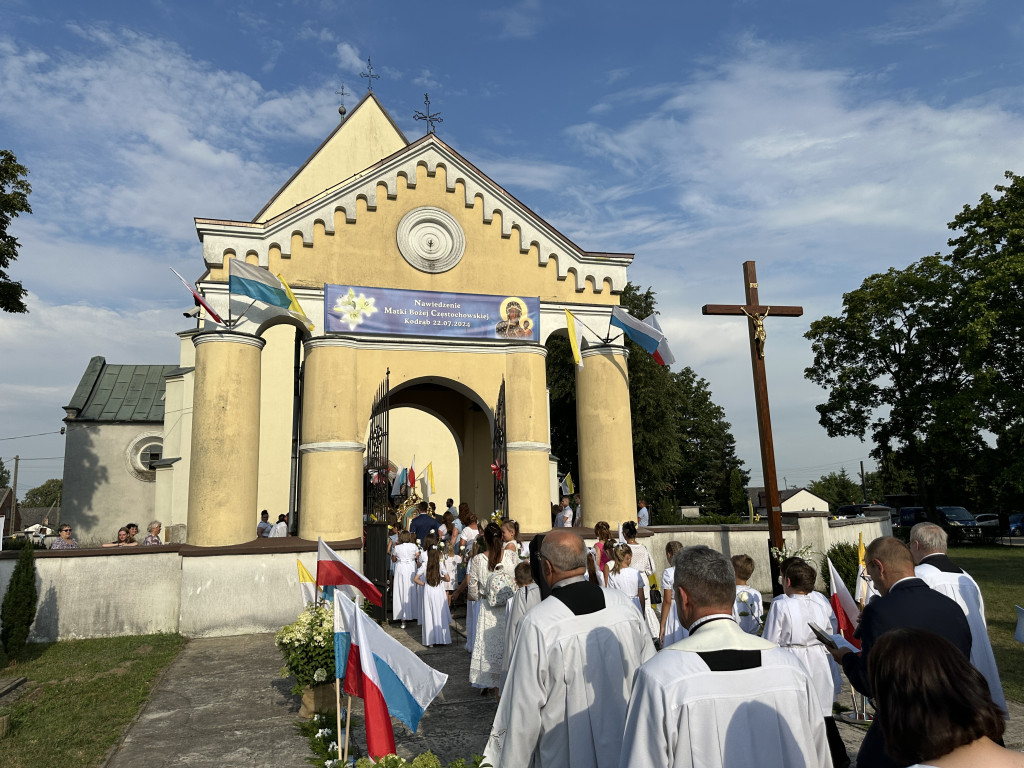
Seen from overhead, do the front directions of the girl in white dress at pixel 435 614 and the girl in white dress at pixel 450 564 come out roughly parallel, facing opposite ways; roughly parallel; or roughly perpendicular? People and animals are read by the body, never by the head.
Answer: roughly parallel

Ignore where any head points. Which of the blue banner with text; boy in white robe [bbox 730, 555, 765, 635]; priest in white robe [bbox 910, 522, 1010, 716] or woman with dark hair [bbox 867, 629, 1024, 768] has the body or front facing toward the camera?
the blue banner with text

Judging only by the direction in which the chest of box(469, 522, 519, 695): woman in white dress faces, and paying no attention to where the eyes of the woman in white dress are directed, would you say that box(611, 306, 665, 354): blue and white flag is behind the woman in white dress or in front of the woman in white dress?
in front

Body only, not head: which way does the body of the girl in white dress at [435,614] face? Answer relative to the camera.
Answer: away from the camera

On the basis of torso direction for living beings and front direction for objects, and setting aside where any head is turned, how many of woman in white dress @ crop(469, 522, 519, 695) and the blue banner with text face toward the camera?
1

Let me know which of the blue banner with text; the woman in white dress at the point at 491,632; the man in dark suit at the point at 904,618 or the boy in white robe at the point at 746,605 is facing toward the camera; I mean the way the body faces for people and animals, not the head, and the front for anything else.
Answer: the blue banner with text

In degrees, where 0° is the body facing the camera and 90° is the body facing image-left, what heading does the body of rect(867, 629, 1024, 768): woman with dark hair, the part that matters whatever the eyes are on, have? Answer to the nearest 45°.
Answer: approximately 135°

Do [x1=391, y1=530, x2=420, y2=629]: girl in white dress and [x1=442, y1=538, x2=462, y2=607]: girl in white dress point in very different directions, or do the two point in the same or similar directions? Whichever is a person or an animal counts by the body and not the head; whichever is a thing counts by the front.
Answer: same or similar directions

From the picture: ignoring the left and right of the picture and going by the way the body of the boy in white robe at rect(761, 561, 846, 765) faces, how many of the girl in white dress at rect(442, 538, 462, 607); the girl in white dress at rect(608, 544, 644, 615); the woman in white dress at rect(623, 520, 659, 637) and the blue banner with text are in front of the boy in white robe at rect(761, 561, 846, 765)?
4

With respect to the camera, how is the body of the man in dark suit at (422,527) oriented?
away from the camera

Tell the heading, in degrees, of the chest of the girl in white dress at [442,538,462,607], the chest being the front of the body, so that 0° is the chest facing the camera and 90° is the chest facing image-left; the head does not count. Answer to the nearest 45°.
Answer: approximately 180°

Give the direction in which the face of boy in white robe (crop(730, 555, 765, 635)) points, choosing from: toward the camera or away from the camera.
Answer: away from the camera

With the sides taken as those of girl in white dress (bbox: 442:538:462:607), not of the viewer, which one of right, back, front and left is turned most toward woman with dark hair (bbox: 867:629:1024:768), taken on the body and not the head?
back

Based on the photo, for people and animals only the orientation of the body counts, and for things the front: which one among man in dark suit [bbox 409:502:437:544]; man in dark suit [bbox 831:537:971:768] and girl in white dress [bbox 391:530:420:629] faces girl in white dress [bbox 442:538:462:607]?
man in dark suit [bbox 831:537:971:768]

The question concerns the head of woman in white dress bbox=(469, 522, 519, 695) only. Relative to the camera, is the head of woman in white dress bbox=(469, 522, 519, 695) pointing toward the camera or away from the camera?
away from the camera

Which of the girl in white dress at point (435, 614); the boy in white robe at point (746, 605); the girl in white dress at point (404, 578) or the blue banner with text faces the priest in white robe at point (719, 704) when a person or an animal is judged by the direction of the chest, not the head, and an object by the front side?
the blue banner with text
